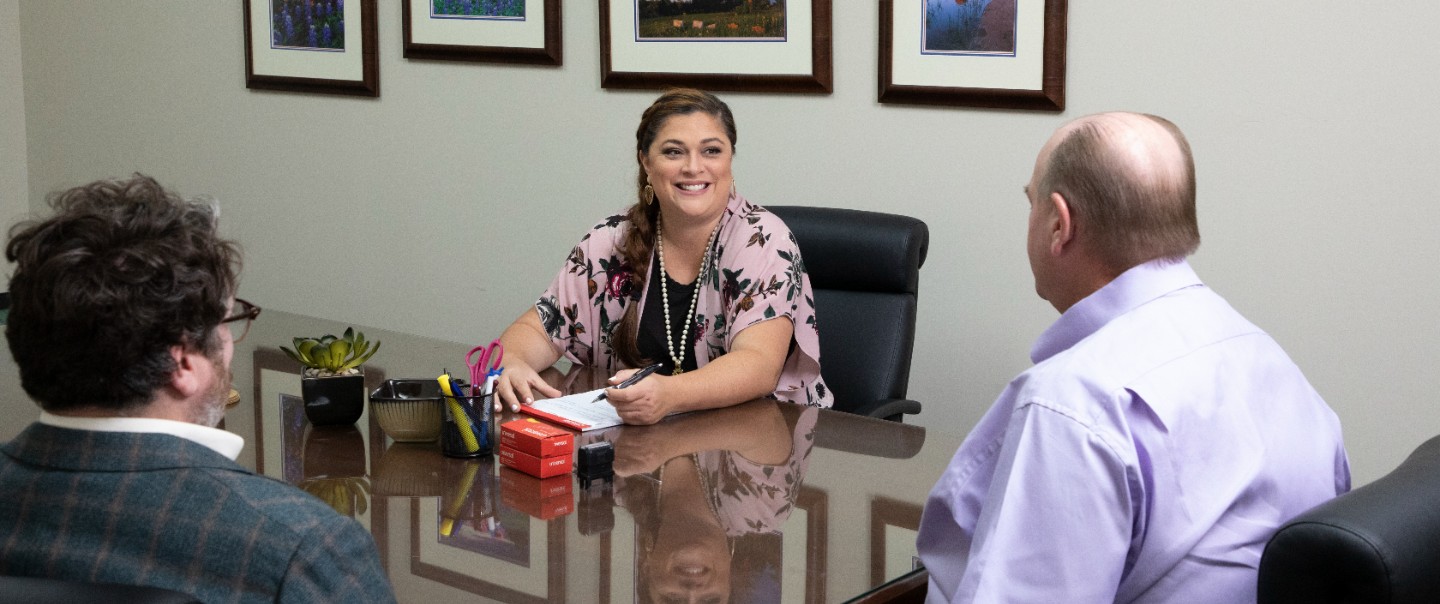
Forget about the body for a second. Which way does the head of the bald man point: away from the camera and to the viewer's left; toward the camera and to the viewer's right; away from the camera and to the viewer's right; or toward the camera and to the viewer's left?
away from the camera and to the viewer's left

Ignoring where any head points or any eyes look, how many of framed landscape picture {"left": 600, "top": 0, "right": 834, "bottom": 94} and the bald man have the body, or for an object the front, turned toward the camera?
1

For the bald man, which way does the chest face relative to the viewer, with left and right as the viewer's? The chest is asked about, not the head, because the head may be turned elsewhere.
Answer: facing away from the viewer and to the left of the viewer

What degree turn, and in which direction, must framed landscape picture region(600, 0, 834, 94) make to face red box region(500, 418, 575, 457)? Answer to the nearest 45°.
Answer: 0° — it already faces it

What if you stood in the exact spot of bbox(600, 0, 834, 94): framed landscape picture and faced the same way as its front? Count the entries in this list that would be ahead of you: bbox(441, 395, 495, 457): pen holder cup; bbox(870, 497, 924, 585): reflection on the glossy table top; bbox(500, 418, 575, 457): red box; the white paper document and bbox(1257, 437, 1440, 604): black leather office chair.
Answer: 5

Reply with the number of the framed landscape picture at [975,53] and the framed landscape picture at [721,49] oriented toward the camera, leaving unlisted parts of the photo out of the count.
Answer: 2

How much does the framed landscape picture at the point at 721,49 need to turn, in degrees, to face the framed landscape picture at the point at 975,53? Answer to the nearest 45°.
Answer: approximately 45° to its left

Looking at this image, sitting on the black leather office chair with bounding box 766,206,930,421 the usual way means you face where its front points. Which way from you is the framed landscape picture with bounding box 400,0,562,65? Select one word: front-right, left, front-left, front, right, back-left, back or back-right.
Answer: right

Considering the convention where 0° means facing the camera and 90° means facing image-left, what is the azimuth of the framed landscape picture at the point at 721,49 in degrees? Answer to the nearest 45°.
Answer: approximately 0°

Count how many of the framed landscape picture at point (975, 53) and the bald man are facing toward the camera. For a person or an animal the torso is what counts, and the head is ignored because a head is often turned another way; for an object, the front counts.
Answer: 1

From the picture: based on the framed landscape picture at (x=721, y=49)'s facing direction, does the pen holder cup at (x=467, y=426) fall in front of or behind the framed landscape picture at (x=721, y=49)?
in front

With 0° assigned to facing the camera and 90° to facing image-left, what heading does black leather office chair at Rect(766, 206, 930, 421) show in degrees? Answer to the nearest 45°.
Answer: approximately 45°

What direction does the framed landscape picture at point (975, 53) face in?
toward the camera

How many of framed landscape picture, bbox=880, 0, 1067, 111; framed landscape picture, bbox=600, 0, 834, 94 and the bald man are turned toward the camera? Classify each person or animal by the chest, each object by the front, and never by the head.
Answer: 2
